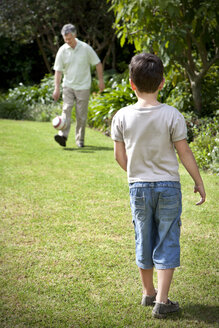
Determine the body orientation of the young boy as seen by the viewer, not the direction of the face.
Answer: away from the camera

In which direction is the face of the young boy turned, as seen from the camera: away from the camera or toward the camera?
away from the camera

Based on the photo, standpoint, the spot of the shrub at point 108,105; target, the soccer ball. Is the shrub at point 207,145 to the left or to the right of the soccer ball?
left

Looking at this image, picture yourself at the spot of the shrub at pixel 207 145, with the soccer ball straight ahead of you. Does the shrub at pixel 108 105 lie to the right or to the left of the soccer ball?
right

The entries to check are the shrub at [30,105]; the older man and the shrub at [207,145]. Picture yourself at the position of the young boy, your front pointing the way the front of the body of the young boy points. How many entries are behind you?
0

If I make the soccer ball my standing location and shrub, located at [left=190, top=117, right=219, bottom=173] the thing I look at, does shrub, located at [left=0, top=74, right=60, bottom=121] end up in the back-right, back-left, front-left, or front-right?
back-left

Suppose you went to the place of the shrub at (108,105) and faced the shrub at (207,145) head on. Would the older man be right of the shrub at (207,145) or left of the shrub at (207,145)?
right

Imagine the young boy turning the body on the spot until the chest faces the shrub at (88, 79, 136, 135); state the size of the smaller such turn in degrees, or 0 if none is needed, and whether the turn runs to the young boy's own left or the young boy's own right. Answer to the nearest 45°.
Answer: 0° — they already face it

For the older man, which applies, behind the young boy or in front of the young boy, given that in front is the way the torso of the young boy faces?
in front

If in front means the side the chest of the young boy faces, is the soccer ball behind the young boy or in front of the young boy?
in front
